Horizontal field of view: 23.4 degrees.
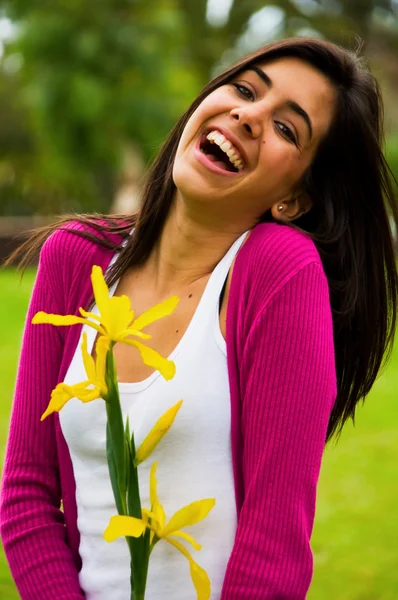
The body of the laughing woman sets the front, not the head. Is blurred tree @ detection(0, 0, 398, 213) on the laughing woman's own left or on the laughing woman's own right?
on the laughing woman's own right

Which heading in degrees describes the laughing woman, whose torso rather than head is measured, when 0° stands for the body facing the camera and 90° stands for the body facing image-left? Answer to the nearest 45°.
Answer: approximately 45°
